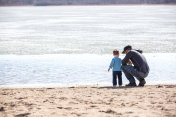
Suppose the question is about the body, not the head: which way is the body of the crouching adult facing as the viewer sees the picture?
to the viewer's left
